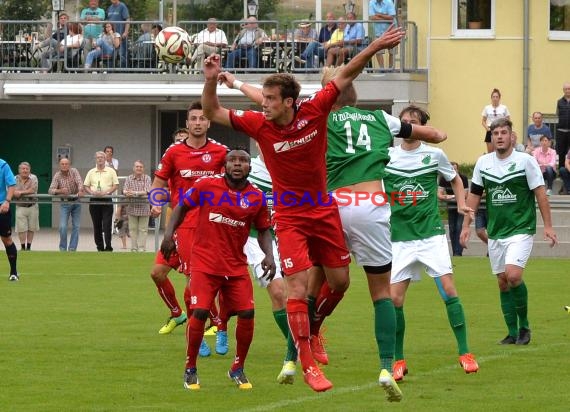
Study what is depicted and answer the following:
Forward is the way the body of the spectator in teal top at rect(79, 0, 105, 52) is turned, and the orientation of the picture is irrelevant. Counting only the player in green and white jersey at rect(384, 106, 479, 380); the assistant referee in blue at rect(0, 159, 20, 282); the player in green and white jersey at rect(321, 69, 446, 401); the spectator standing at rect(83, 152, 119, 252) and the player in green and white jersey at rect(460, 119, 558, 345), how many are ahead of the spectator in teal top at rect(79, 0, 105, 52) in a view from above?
5

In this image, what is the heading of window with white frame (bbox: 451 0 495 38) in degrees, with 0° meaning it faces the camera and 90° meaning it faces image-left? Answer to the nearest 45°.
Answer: approximately 0°

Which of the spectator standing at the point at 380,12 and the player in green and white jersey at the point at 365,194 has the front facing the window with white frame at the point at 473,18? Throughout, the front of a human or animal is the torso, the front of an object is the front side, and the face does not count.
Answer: the player in green and white jersey

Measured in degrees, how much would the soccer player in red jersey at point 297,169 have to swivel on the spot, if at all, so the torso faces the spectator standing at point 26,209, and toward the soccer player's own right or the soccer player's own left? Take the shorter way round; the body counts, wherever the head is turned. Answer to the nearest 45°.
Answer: approximately 180°

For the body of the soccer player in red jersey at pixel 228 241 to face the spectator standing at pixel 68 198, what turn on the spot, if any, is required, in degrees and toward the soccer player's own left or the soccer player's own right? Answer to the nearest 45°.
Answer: approximately 180°

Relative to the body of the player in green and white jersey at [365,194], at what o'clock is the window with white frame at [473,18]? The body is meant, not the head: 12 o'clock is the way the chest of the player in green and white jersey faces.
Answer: The window with white frame is roughly at 12 o'clock from the player in green and white jersey.

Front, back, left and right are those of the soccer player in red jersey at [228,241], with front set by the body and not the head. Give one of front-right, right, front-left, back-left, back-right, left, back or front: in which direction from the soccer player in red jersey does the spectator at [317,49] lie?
back

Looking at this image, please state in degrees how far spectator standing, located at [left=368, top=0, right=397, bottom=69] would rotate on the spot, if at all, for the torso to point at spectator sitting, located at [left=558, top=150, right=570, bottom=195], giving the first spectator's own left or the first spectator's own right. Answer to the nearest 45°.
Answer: approximately 45° to the first spectator's own left

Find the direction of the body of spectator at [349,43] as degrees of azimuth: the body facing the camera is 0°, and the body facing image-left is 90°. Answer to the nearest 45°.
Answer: approximately 45°
